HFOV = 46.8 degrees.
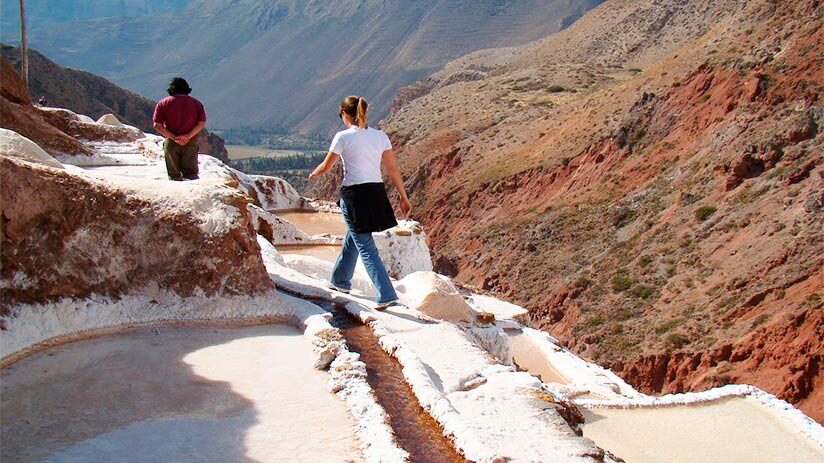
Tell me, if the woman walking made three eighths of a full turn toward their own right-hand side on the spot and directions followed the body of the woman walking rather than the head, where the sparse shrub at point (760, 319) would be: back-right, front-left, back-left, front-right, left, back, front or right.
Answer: front-left

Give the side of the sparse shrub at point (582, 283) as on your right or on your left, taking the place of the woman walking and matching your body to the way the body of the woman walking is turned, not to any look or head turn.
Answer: on your right

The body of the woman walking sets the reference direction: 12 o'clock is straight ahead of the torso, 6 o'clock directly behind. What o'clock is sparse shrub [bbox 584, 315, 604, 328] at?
The sparse shrub is roughly at 2 o'clock from the woman walking.

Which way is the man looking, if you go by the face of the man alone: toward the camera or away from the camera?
away from the camera

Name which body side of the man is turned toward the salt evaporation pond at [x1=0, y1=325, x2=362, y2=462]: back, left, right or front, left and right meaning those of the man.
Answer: back

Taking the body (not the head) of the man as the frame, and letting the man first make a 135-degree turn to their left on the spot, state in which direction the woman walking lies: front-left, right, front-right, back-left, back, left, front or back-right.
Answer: left

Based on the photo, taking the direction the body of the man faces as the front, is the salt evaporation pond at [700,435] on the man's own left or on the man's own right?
on the man's own right

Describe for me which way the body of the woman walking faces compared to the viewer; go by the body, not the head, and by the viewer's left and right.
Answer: facing away from the viewer and to the left of the viewer

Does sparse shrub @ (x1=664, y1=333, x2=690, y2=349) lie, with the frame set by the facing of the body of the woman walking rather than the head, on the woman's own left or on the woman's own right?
on the woman's own right

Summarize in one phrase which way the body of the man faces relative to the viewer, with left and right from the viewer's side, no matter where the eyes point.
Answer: facing away from the viewer
